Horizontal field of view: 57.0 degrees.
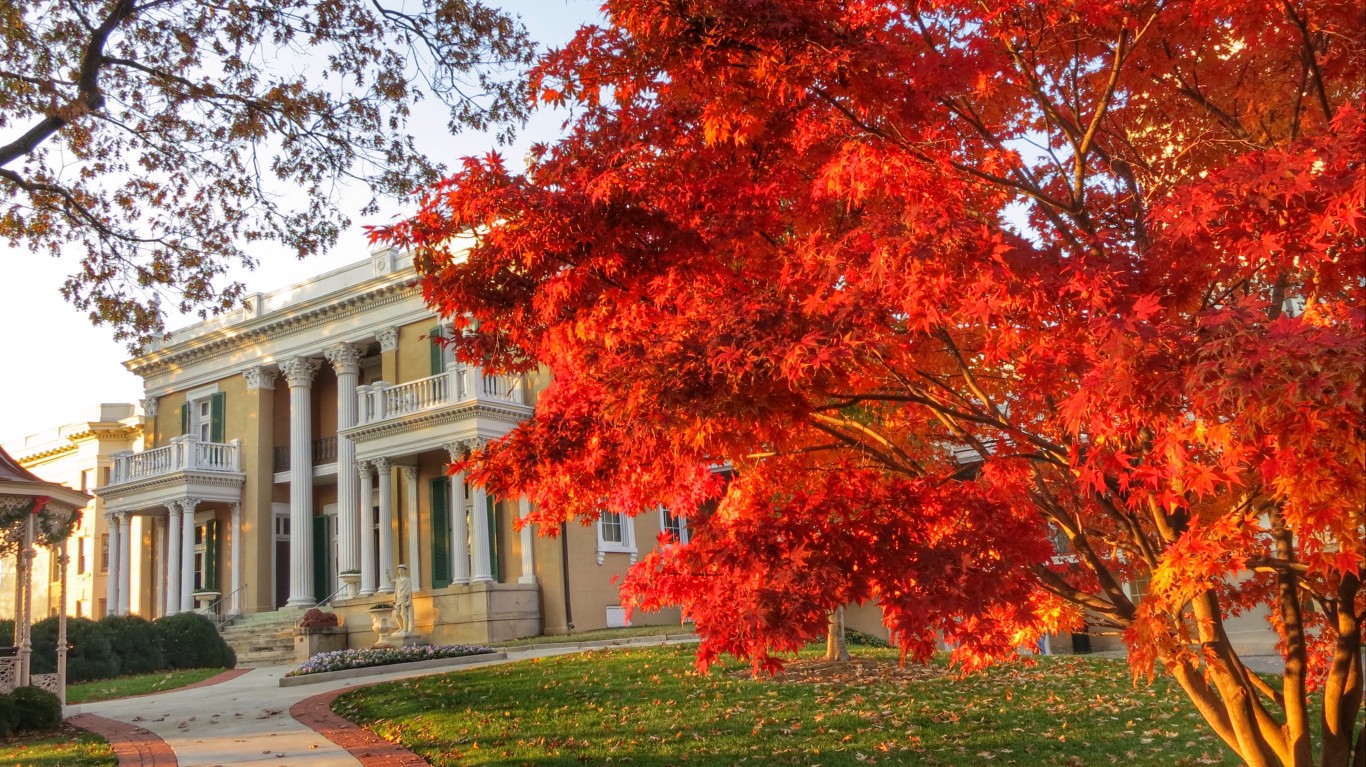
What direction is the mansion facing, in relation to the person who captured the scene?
facing the viewer and to the left of the viewer

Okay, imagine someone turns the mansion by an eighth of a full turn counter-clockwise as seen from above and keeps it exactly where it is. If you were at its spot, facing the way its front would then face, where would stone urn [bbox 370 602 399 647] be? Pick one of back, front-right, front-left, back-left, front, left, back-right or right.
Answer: front

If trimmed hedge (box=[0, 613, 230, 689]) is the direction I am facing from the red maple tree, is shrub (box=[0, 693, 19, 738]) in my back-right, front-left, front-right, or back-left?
front-left

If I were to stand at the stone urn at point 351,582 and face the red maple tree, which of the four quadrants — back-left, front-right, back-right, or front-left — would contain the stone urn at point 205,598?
back-right

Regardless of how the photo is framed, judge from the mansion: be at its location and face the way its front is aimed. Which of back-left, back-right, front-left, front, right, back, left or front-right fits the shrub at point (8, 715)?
front-left

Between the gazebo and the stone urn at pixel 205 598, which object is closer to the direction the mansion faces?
the gazebo

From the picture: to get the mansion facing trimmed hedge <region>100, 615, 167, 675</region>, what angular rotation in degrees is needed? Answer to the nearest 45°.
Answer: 0° — it already faces it
